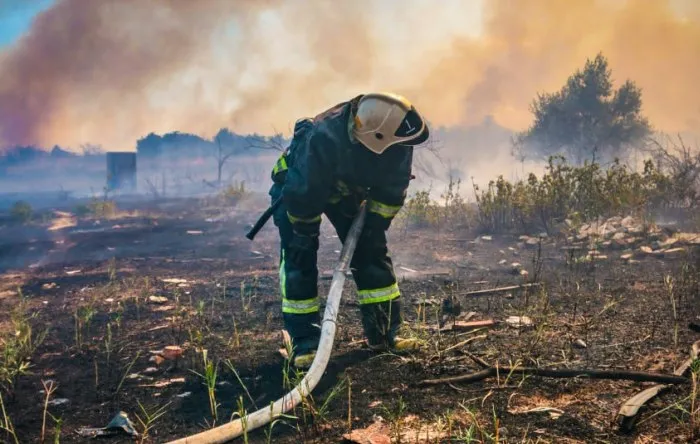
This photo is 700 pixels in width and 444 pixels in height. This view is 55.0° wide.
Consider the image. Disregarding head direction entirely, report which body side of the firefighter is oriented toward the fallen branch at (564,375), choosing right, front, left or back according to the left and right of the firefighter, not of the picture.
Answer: front

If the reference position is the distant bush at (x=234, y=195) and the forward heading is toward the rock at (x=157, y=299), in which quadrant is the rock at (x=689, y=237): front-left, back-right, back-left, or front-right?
front-left

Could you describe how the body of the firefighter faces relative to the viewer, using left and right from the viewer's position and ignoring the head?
facing the viewer and to the right of the viewer

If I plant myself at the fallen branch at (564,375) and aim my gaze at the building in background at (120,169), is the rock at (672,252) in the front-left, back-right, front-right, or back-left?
front-right

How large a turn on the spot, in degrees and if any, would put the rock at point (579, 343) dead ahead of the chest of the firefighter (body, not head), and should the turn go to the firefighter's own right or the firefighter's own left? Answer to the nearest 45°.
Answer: approximately 45° to the firefighter's own left

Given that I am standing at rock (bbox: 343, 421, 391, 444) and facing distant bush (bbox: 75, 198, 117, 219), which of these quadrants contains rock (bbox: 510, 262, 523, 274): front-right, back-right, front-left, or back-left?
front-right

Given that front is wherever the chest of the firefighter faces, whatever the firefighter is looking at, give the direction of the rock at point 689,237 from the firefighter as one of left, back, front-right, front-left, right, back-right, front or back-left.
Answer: left

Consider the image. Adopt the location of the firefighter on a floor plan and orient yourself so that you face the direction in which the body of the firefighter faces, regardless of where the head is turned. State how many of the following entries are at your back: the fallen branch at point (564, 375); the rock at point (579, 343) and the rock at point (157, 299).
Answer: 1

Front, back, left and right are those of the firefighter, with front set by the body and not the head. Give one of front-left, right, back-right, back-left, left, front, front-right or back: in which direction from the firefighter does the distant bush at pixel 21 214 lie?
back

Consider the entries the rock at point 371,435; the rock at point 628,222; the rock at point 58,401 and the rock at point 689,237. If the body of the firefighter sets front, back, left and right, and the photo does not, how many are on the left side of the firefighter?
2

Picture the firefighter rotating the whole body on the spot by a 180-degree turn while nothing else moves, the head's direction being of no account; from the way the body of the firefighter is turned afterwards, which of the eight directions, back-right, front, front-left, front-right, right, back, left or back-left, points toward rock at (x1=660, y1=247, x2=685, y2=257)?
right

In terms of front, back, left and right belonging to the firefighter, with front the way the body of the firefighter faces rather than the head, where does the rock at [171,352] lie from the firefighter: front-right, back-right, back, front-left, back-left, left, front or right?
back-right

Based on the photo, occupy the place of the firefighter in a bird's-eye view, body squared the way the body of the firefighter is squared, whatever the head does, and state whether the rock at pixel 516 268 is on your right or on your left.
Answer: on your left

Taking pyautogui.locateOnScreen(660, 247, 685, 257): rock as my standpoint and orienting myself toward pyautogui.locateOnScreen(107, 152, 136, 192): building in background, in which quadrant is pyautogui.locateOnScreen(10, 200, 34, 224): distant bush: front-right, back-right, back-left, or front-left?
front-left

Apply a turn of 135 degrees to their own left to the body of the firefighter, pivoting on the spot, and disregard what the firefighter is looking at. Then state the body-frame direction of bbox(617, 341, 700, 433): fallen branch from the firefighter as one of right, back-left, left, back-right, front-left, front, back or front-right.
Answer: back-right
